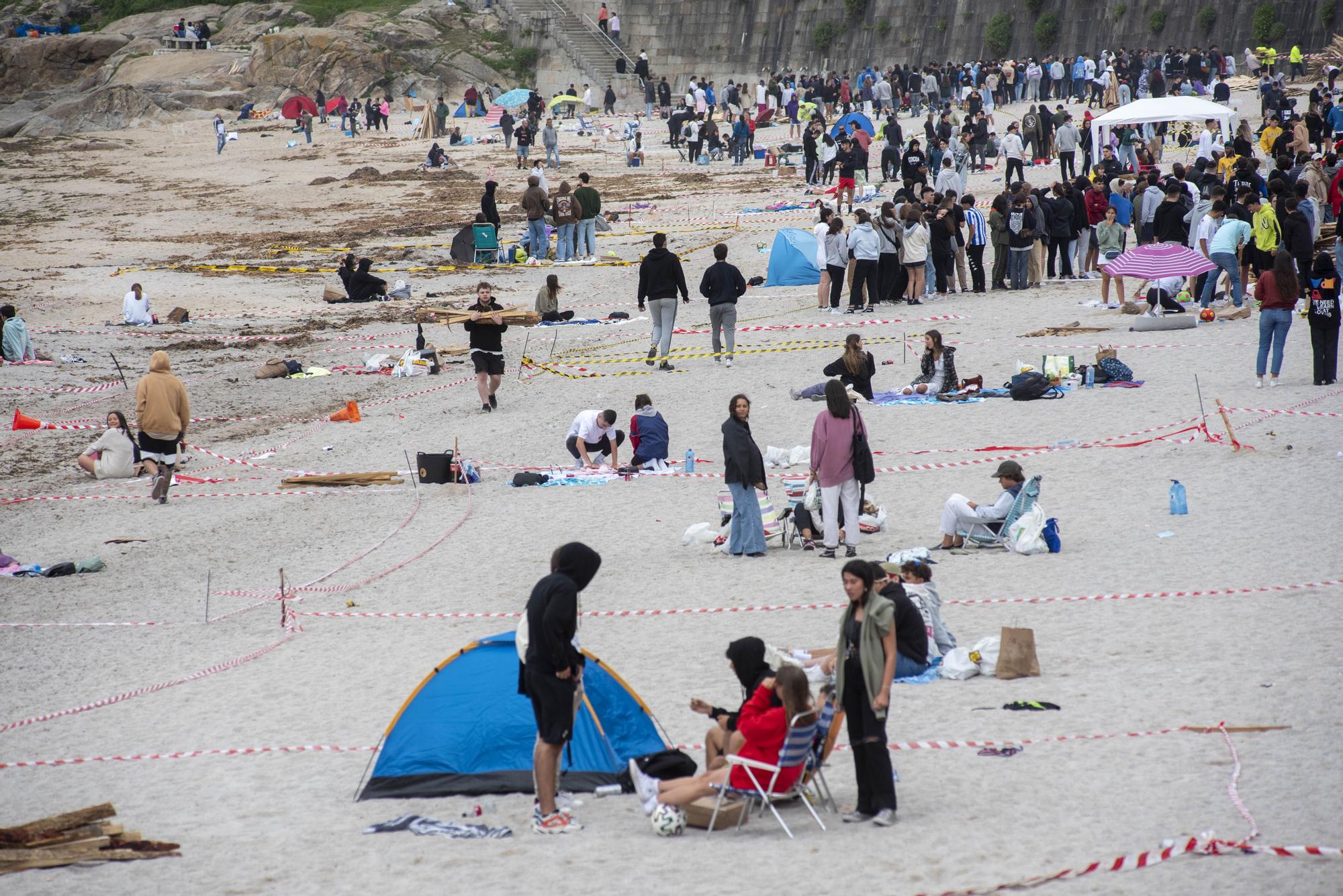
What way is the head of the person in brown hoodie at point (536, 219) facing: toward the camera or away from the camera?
away from the camera

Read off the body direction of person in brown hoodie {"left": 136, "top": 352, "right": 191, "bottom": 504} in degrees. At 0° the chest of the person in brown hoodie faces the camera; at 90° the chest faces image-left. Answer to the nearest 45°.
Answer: approximately 180°

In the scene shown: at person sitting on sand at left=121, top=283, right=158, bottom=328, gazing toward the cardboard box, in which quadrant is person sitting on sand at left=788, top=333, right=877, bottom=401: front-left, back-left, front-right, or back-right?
front-left

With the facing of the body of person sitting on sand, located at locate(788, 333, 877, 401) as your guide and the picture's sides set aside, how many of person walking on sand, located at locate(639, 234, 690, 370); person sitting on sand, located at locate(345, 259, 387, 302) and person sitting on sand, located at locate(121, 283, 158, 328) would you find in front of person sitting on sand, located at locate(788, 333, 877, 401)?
3

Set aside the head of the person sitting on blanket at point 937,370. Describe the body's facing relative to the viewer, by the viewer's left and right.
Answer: facing the viewer and to the left of the viewer

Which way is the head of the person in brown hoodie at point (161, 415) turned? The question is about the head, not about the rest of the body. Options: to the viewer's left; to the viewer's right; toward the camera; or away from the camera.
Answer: away from the camera

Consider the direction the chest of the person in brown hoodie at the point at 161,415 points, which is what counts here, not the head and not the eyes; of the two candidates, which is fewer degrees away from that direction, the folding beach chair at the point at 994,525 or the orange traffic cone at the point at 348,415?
the orange traffic cone

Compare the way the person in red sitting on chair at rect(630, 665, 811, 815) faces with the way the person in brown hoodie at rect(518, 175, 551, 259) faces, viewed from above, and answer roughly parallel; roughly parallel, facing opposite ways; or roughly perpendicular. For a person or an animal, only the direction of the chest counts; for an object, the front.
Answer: roughly perpendicular

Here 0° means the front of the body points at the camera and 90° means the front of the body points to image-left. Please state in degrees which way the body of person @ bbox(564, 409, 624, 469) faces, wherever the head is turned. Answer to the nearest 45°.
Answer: approximately 315°

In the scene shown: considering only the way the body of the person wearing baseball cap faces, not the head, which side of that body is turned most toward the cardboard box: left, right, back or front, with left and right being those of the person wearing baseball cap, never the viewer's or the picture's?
left

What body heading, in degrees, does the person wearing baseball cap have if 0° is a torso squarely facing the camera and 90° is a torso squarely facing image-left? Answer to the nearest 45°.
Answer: approximately 90°

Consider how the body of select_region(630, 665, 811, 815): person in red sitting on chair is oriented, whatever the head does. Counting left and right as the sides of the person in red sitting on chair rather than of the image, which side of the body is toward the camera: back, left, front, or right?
left
